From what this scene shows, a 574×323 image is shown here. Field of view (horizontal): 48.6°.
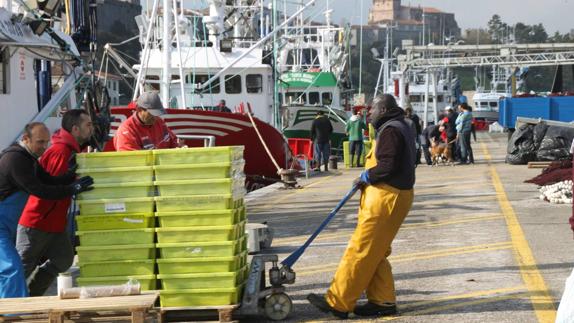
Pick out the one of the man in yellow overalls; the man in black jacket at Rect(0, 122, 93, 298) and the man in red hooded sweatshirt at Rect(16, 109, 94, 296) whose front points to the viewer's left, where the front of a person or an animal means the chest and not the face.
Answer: the man in yellow overalls

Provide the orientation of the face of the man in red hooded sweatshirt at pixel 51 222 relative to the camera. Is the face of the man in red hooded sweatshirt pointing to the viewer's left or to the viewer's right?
to the viewer's right

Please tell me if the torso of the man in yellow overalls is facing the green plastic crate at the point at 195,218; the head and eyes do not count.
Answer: yes

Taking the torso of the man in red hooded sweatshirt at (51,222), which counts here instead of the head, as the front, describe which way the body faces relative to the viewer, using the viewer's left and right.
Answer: facing to the right of the viewer

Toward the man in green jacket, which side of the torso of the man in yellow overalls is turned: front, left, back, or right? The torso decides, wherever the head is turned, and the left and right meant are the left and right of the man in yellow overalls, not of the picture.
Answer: right

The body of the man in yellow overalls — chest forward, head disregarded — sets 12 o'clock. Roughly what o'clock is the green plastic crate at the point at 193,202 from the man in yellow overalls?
The green plastic crate is roughly at 12 o'clock from the man in yellow overalls.

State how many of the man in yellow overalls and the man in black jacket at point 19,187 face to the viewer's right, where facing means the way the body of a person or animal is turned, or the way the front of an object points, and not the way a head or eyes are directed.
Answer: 1

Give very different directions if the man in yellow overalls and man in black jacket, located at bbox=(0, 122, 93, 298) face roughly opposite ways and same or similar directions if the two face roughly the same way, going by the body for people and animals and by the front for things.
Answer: very different directions

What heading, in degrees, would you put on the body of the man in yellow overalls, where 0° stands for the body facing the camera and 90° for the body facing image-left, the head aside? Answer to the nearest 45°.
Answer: approximately 90°

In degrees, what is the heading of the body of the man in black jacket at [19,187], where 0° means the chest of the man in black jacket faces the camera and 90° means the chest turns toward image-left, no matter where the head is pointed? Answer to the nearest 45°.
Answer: approximately 270°

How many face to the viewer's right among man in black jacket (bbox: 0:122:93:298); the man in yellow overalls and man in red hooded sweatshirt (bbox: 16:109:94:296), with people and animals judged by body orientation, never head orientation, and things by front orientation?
2

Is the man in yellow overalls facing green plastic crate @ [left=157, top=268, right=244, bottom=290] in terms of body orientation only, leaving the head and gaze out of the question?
yes

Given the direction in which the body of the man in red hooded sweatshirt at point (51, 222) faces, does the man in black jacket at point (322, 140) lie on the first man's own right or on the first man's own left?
on the first man's own left
